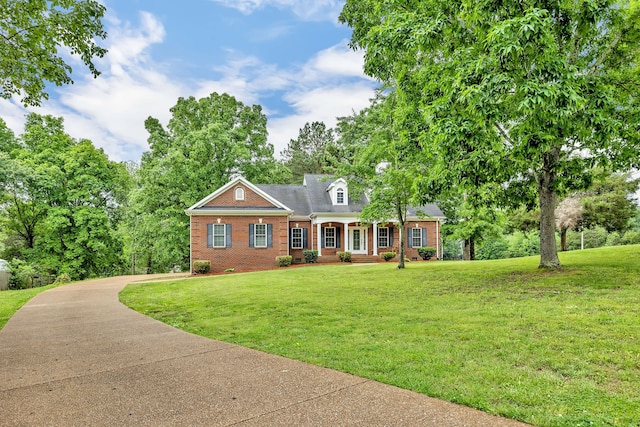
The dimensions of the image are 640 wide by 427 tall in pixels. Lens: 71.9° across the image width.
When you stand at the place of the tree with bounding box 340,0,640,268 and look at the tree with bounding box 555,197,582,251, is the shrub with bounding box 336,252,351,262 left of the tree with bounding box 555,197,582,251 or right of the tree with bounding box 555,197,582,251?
left

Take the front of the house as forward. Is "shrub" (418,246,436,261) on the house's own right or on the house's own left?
on the house's own left

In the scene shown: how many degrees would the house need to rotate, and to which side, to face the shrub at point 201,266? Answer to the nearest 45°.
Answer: approximately 45° to its right

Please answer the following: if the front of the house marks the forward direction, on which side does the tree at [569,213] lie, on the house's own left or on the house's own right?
on the house's own left

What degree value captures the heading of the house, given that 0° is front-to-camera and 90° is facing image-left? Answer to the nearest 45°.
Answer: approximately 0°

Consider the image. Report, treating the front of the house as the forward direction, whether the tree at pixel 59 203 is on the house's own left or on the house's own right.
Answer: on the house's own right

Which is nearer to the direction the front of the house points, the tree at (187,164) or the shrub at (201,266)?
the shrub
